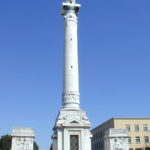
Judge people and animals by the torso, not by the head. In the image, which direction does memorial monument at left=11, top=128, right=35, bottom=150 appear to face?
toward the camera
